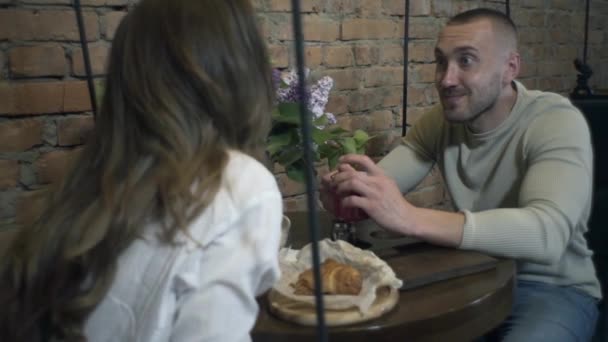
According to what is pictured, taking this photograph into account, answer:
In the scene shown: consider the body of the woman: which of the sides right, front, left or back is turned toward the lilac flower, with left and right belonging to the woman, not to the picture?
front

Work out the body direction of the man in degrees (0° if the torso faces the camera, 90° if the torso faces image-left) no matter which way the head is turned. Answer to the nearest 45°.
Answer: approximately 45°

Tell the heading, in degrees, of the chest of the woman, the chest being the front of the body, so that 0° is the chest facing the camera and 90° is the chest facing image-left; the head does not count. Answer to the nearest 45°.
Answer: approximately 225°

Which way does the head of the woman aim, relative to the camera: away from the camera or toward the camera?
away from the camera

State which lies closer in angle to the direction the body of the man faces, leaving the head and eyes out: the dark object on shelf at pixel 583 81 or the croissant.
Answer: the croissant

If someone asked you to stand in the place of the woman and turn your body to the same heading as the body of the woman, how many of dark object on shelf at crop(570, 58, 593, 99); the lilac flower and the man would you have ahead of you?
3

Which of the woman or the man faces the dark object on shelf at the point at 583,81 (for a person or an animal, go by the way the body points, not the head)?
the woman

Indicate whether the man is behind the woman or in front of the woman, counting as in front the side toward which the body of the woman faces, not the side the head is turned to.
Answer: in front

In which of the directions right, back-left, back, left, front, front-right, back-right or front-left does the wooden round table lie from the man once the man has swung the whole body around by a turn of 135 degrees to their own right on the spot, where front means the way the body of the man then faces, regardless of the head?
back
